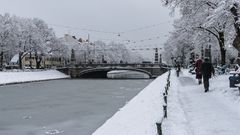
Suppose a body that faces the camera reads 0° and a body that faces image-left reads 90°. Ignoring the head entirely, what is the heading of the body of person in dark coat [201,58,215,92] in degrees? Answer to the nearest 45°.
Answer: approximately 180°
